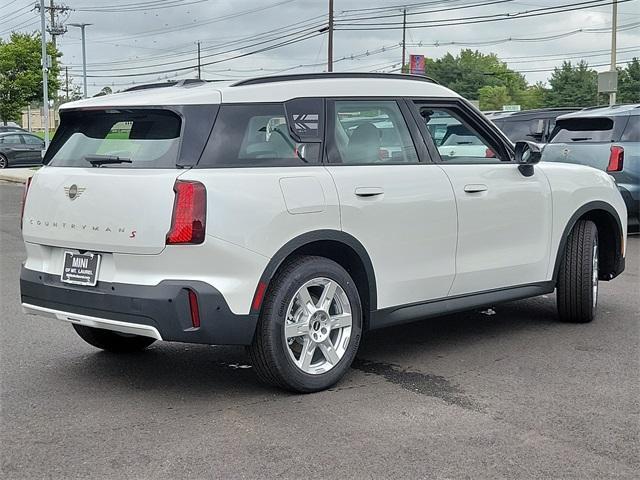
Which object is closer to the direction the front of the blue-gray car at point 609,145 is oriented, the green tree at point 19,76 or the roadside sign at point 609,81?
the roadside sign

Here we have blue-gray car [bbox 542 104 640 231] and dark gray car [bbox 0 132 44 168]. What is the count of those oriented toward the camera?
0

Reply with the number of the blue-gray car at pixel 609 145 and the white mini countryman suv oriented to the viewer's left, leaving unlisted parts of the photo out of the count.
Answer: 0

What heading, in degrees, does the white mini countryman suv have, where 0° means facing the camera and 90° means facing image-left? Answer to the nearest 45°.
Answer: approximately 225°

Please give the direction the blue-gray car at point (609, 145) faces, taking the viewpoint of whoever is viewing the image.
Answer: facing away from the viewer and to the right of the viewer

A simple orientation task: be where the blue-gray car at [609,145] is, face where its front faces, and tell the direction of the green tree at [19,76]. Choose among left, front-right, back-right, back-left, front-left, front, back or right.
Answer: left

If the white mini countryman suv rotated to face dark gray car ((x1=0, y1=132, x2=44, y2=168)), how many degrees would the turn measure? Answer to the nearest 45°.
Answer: approximately 45° to its left

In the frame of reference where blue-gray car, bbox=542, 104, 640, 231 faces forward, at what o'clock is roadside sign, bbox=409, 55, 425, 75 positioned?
The roadside sign is roughly at 10 o'clock from the blue-gray car.

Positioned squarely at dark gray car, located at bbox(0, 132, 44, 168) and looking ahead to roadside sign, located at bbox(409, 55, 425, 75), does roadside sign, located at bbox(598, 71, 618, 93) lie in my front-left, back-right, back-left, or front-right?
front-right

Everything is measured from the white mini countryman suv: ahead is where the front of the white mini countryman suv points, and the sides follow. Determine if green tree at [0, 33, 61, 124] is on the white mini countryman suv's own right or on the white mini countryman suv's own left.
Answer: on the white mini countryman suv's own left

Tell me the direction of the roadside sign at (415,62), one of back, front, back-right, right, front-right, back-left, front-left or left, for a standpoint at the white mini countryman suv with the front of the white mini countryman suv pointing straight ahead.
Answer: front-left
